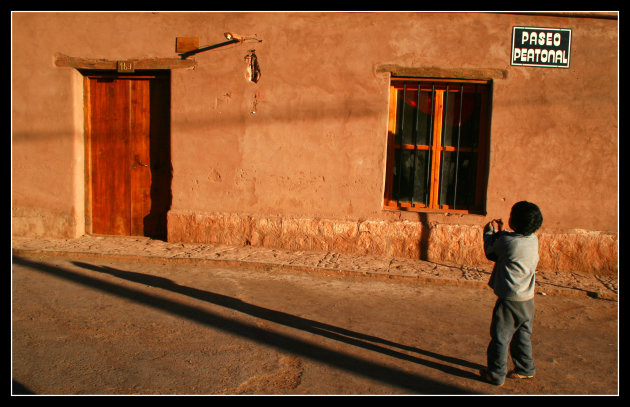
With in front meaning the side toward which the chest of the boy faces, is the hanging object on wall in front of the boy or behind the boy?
in front

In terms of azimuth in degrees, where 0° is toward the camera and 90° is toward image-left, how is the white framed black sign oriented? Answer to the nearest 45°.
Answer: approximately 0°

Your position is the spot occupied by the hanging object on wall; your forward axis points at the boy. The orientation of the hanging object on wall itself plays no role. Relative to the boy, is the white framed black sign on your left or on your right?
left

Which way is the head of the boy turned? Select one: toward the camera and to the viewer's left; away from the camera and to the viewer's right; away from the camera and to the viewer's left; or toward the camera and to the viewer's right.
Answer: away from the camera and to the viewer's left

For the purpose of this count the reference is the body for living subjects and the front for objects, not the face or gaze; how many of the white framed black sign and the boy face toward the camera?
1

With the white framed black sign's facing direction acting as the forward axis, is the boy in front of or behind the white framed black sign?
in front

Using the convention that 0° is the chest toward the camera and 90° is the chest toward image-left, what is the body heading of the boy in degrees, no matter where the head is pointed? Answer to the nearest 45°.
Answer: approximately 135°

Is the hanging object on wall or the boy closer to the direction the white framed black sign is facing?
the boy

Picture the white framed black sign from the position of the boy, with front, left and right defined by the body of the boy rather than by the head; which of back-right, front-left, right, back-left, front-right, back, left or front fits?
front-right

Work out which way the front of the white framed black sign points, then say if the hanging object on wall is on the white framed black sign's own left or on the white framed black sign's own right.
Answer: on the white framed black sign's own right
